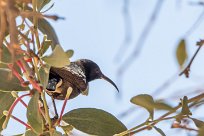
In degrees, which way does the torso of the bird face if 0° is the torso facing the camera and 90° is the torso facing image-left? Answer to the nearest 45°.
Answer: approximately 270°

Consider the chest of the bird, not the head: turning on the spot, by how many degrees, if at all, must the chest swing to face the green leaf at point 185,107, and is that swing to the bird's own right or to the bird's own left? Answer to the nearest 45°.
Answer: approximately 45° to the bird's own right
